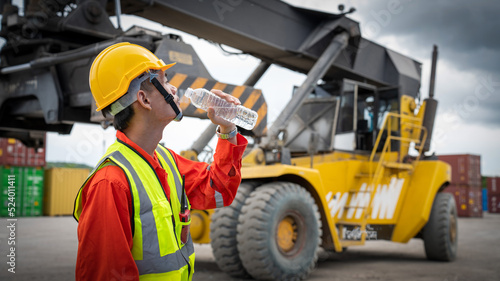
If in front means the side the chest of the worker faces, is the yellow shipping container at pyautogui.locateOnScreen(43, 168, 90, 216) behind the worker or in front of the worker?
behind

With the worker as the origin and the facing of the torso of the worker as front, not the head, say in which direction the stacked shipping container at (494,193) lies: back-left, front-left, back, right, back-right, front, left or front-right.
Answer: left

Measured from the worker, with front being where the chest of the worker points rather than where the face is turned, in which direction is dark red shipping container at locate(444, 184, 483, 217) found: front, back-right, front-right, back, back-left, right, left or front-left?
left

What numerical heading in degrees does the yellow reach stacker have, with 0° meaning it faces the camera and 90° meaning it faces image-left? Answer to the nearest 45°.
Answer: approximately 45°

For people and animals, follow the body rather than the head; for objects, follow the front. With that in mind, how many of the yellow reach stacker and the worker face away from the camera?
0

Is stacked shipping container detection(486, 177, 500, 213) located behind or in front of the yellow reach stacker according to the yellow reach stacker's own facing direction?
behind

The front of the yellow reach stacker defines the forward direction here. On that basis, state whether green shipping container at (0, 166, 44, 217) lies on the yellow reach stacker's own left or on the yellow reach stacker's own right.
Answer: on the yellow reach stacker's own right

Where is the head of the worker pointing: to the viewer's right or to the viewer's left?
to the viewer's right

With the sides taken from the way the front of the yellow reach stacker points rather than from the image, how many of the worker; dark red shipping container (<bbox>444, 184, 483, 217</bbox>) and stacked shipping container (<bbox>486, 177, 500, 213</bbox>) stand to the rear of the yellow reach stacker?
2

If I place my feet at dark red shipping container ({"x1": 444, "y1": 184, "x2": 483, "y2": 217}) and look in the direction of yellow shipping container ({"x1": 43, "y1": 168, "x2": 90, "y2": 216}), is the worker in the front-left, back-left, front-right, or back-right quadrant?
front-left

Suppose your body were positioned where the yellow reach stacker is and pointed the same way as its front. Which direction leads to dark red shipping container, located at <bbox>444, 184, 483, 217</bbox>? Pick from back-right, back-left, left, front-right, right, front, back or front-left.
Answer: back

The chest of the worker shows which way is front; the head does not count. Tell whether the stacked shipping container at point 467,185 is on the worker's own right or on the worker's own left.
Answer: on the worker's own left
